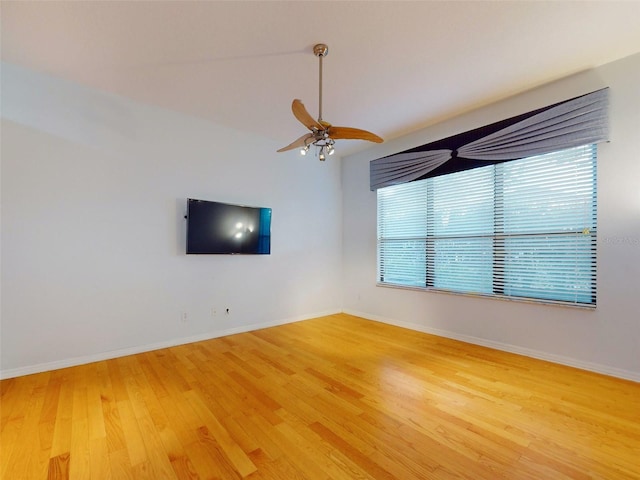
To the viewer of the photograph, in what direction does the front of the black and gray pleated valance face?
facing the viewer and to the left of the viewer

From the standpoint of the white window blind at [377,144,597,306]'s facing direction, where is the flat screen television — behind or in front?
in front

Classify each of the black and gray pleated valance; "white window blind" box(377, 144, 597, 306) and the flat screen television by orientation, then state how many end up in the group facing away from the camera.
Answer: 0

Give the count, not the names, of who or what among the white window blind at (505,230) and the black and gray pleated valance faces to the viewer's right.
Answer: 0

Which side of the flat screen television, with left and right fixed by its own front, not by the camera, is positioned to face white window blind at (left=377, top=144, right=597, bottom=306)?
front
